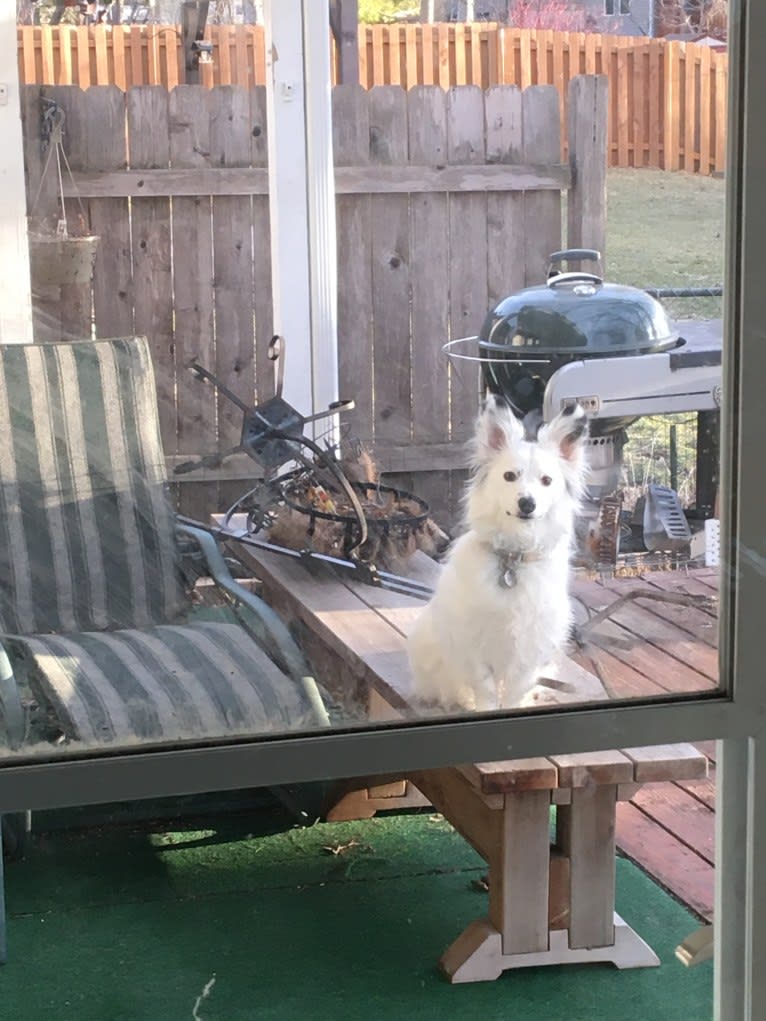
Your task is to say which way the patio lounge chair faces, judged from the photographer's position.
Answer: facing the viewer and to the right of the viewer

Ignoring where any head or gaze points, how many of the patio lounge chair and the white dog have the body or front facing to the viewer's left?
0

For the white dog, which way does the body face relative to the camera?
toward the camera
